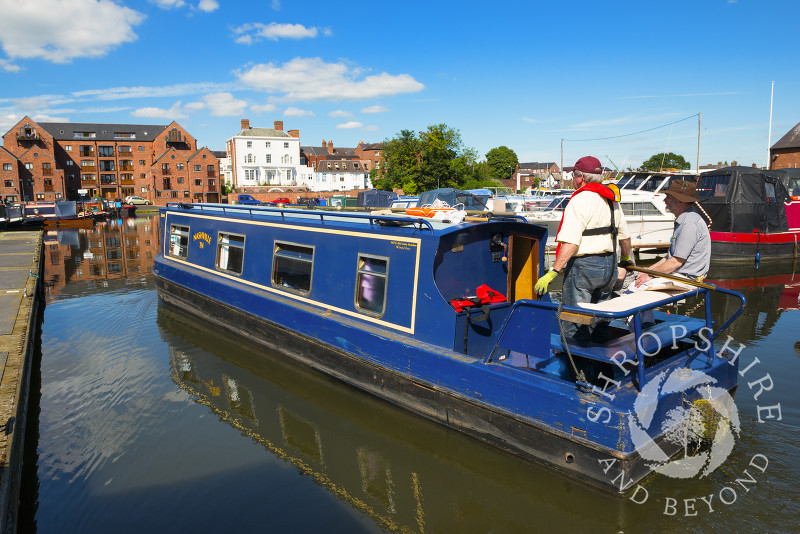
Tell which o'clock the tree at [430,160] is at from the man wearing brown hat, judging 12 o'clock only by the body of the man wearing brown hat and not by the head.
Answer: The tree is roughly at 2 o'clock from the man wearing brown hat.

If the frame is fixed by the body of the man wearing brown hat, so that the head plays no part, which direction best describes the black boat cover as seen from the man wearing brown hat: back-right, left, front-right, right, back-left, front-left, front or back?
right

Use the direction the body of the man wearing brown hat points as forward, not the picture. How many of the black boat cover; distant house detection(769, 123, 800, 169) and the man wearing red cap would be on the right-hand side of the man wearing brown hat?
2

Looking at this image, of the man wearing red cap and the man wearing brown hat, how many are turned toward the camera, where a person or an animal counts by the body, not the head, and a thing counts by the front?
0

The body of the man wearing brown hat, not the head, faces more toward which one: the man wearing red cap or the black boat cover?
the man wearing red cap

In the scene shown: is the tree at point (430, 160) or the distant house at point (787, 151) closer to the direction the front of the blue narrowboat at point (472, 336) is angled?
the tree

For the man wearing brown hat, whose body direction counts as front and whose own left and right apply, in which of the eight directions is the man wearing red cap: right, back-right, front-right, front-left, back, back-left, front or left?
front-left

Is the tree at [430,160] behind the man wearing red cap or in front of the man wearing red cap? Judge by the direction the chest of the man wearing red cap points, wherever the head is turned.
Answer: in front

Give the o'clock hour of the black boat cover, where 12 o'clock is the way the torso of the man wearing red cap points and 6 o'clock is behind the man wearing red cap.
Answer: The black boat cover is roughly at 2 o'clock from the man wearing red cap.

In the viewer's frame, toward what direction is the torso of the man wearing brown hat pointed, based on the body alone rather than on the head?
to the viewer's left

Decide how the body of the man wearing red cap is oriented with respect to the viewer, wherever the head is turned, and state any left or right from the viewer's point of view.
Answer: facing away from the viewer and to the left of the viewer
